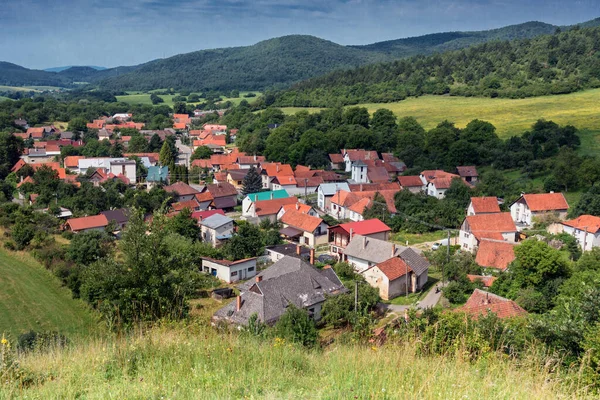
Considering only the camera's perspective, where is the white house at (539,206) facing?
facing the viewer and to the left of the viewer

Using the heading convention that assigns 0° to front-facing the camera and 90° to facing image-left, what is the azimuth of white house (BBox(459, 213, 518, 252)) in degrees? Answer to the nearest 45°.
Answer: approximately 45°

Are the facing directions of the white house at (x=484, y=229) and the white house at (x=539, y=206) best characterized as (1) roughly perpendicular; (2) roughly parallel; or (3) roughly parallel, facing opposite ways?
roughly parallel

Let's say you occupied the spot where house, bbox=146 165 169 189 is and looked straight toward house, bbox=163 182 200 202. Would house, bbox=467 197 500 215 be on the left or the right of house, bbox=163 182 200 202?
left

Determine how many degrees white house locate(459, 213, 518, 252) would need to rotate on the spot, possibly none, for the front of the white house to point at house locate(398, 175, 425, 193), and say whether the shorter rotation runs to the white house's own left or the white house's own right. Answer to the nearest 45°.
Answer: approximately 90° to the white house's own right

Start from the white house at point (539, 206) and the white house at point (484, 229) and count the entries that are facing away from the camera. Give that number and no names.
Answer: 0

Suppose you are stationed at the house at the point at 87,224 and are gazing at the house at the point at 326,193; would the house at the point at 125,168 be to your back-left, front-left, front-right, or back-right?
front-left

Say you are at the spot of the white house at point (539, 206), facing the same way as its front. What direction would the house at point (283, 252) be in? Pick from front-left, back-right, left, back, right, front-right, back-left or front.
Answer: front

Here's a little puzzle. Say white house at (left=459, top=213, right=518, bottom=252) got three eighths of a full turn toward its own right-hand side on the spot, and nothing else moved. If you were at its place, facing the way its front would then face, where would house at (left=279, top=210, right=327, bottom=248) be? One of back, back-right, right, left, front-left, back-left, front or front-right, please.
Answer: left

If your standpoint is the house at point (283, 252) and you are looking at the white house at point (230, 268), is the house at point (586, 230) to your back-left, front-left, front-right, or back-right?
back-left

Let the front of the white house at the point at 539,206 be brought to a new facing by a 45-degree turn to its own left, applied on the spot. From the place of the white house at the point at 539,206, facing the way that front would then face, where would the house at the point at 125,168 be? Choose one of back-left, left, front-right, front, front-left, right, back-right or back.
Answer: right

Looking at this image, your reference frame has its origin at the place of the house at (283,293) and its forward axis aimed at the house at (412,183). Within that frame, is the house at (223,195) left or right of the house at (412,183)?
left

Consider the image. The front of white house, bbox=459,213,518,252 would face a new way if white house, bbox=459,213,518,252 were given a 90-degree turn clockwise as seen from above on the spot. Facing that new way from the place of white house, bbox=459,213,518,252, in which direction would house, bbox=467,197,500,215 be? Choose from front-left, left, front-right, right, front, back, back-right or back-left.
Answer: front-right
